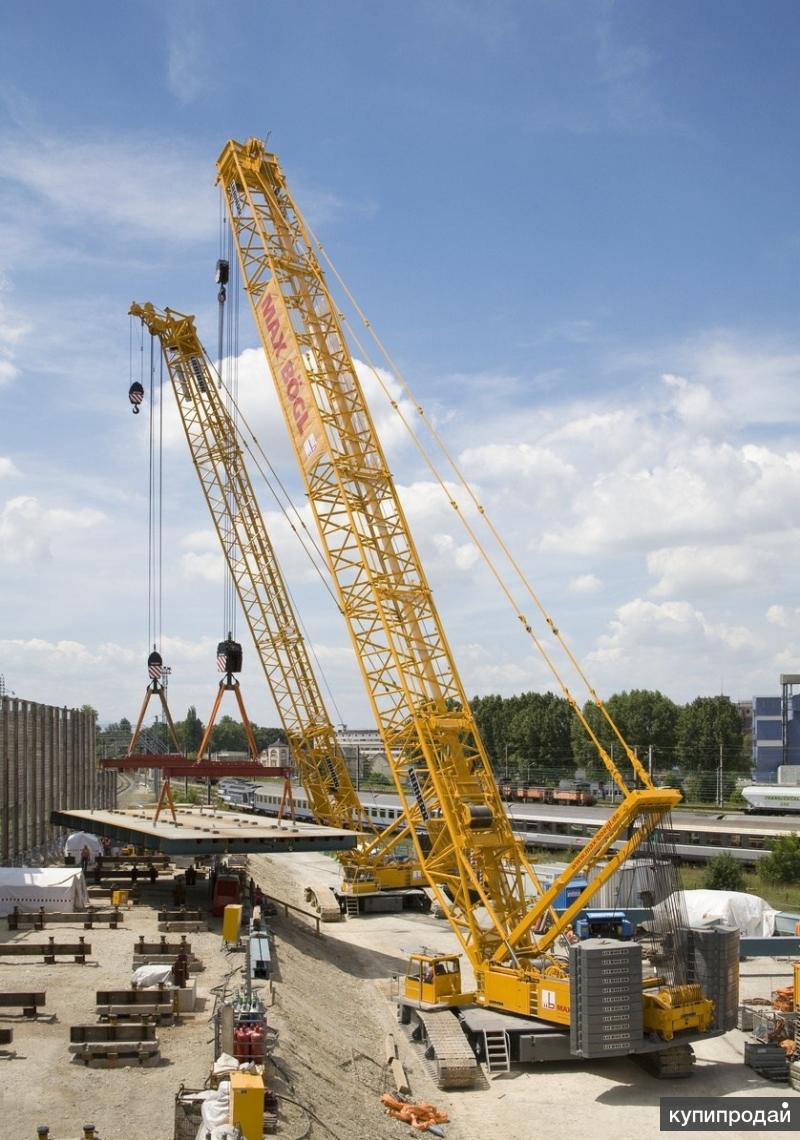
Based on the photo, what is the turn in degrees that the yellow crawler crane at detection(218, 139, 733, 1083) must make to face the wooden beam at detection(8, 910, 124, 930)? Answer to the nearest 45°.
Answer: approximately 45° to its left

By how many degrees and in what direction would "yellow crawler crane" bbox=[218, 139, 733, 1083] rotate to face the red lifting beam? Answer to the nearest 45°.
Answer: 0° — it already faces it

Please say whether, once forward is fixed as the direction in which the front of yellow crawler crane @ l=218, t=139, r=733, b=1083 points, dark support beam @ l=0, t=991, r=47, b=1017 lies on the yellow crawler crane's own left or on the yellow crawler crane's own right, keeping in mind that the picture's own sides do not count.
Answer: on the yellow crawler crane's own left

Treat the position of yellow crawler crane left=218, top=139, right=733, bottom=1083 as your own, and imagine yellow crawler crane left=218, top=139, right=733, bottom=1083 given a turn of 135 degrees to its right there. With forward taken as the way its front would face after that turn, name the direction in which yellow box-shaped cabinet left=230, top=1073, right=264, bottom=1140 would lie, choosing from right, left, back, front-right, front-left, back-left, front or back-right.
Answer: right

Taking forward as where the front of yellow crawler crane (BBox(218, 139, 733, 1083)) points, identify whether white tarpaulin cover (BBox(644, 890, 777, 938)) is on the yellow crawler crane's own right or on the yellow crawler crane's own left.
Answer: on the yellow crawler crane's own right

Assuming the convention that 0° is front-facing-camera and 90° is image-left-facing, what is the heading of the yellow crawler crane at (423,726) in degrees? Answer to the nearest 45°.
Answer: approximately 135°

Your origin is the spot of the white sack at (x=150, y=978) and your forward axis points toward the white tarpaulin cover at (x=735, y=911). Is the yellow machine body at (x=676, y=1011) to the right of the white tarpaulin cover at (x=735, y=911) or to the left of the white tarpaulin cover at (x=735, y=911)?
right

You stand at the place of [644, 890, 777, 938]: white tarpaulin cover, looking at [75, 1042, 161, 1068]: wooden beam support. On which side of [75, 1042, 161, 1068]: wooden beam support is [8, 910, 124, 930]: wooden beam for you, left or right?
right

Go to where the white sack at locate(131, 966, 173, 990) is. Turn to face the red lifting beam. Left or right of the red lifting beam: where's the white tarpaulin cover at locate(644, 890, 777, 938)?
right

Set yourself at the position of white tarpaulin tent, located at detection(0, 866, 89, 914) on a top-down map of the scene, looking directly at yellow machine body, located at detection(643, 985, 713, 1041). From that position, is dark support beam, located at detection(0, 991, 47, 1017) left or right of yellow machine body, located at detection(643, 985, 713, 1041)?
right
